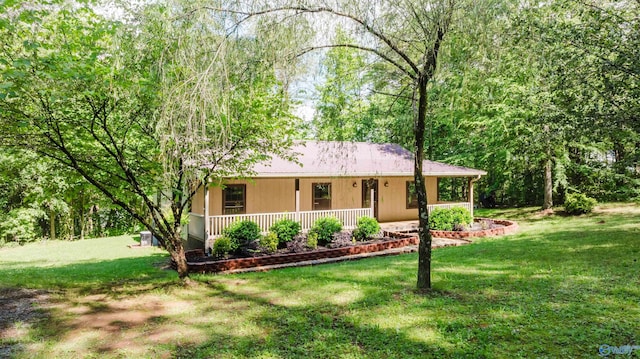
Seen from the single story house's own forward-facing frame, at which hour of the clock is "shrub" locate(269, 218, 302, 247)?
The shrub is roughly at 2 o'clock from the single story house.

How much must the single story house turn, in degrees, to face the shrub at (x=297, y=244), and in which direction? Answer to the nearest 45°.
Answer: approximately 45° to its right

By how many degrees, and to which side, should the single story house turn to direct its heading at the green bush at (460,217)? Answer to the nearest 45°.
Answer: approximately 45° to its left

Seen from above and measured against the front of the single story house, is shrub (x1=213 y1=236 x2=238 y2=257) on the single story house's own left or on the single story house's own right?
on the single story house's own right

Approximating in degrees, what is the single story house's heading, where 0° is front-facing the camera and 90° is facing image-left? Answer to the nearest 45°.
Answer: approximately 315°
